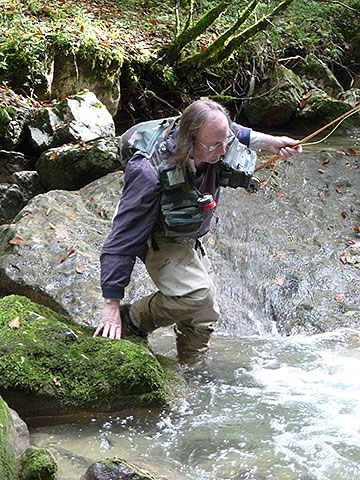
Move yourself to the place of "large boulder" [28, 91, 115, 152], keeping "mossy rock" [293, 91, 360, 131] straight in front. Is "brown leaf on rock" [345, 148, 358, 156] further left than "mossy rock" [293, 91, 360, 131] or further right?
right

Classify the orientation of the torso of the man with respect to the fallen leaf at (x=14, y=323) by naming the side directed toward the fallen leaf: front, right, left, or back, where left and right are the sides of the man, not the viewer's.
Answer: right

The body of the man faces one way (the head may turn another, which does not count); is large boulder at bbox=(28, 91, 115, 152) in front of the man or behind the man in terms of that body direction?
behind

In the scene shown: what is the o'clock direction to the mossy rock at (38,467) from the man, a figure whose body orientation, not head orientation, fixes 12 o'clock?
The mossy rock is roughly at 2 o'clock from the man.

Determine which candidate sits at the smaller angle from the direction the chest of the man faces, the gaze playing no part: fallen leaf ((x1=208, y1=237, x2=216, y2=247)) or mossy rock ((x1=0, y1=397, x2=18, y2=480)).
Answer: the mossy rock

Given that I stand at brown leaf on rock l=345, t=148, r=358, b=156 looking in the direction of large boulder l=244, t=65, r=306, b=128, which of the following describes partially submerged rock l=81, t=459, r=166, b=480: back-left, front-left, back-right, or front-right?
back-left

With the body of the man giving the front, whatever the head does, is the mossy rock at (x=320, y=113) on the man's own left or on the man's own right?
on the man's own left

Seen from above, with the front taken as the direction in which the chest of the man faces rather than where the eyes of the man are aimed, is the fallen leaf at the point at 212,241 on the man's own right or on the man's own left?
on the man's own left
